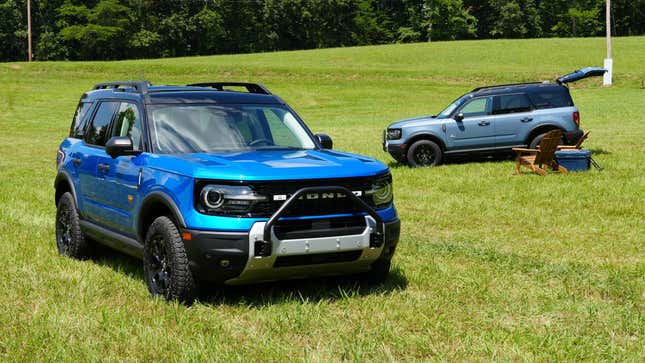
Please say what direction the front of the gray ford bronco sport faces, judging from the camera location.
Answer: facing to the left of the viewer

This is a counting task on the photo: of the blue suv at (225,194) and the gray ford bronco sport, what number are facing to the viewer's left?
1

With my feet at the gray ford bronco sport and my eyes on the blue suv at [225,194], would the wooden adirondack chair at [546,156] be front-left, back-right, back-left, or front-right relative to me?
front-left

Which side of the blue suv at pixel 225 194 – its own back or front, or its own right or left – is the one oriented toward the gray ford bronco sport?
left

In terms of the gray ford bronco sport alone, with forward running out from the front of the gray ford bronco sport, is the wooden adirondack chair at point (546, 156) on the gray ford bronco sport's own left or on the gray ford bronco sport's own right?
on the gray ford bronco sport's own left

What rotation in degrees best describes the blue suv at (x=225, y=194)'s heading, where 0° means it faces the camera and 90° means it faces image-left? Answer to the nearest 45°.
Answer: approximately 315°

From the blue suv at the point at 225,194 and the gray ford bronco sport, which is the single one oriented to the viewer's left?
the gray ford bronco sport

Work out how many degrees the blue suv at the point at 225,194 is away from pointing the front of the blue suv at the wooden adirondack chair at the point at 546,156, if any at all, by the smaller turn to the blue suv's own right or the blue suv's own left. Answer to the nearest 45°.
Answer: approximately 90° to the blue suv's own left
